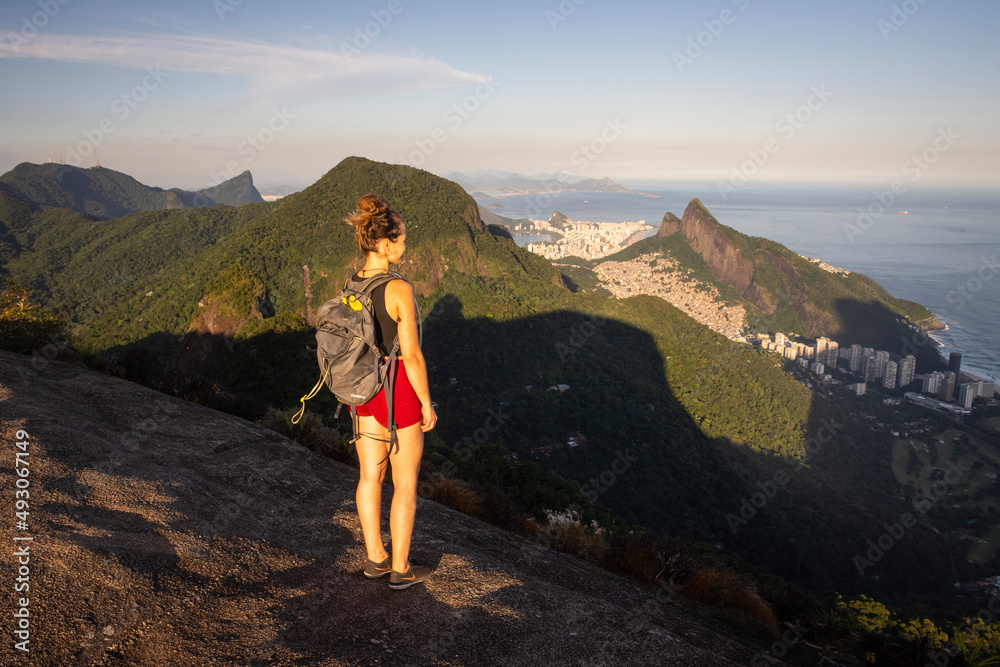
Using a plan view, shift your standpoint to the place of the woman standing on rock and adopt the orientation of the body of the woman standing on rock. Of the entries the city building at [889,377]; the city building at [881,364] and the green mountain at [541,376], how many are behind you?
0

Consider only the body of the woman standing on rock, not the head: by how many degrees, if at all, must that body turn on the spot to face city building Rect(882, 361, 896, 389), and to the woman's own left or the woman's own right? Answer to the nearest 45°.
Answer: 0° — they already face it

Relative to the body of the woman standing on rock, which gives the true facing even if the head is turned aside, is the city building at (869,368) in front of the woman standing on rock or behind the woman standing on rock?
in front

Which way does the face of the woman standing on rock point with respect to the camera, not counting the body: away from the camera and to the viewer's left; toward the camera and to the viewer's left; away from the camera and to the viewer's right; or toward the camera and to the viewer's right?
away from the camera and to the viewer's right

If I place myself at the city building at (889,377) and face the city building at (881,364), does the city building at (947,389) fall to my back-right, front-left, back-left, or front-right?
back-right

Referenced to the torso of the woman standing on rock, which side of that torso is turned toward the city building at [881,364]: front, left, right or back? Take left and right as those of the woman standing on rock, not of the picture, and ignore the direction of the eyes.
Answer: front

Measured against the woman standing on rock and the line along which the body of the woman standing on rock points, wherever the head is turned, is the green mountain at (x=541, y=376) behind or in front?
in front

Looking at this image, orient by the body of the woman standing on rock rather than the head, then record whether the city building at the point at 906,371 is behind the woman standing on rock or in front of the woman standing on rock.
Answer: in front

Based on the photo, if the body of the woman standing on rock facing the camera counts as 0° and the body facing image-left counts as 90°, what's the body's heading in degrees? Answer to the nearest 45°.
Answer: approximately 225°

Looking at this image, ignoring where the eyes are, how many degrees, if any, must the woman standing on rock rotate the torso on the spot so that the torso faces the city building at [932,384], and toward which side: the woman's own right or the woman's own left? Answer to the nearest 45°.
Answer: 0° — they already face it
